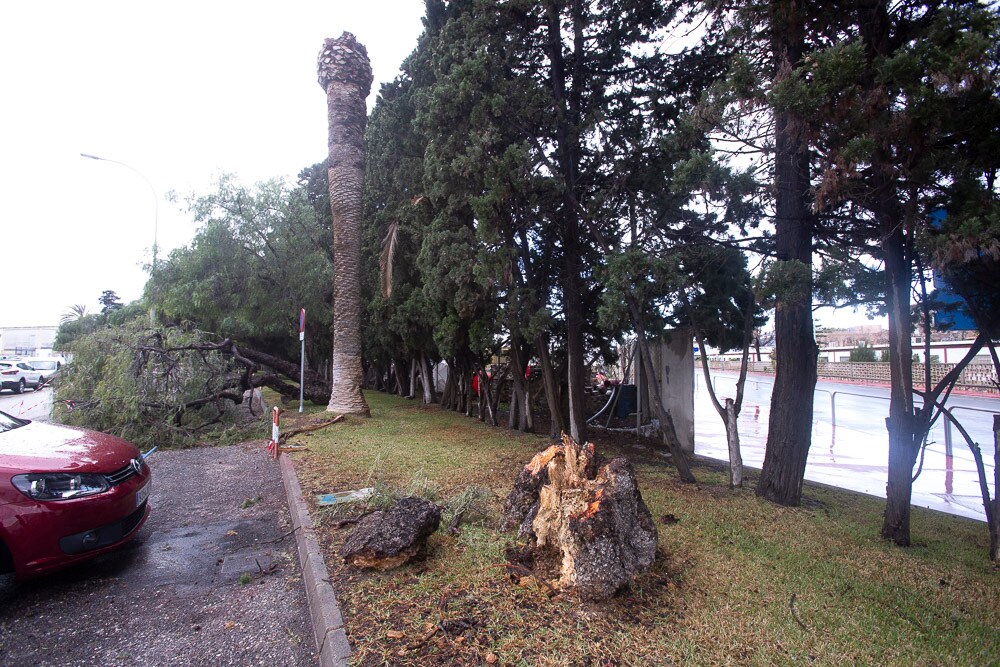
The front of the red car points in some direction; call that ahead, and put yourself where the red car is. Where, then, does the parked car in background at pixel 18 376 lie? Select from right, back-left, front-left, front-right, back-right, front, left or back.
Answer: back-left

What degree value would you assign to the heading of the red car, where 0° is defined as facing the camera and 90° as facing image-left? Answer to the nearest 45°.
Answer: approximately 315°

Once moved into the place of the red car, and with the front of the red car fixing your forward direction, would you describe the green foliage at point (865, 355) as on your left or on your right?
on your left

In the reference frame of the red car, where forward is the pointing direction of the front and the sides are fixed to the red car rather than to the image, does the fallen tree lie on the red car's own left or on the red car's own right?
on the red car's own left

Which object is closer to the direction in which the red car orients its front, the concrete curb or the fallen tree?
the concrete curb
